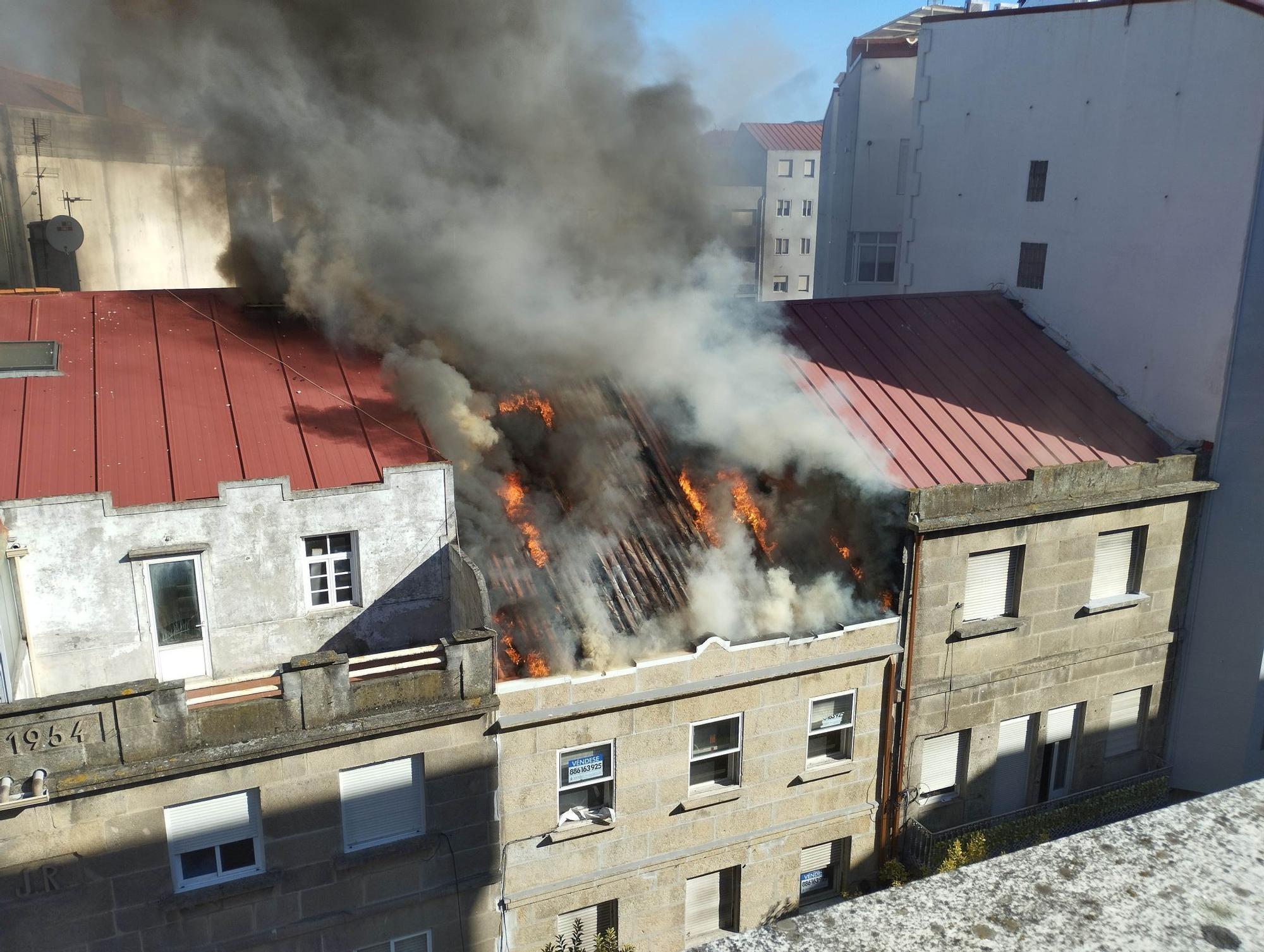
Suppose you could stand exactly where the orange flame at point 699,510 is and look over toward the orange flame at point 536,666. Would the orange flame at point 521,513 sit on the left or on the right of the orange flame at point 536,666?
right

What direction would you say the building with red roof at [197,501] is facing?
toward the camera

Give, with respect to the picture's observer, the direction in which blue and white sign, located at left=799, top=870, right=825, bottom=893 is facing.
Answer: facing the viewer and to the right of the viewer

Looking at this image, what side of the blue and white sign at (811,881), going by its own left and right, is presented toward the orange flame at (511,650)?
right

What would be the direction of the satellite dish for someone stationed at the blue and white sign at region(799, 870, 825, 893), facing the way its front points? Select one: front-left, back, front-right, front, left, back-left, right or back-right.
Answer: back-right

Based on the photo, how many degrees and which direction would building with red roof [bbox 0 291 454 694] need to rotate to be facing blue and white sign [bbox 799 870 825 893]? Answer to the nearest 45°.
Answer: approximately 90° to its left

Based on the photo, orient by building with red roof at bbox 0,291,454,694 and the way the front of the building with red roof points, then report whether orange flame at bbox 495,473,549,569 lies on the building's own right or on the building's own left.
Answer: on the building's own left

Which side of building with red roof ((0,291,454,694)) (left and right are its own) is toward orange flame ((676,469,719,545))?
left

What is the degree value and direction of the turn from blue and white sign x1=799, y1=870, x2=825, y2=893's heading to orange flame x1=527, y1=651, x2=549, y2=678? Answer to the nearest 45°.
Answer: approximately 90° to its right

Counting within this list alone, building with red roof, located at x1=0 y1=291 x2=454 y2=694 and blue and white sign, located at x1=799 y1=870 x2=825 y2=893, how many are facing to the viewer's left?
0

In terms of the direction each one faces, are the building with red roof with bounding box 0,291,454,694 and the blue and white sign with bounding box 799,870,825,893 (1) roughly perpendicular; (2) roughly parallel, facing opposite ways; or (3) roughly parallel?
roughly parallel

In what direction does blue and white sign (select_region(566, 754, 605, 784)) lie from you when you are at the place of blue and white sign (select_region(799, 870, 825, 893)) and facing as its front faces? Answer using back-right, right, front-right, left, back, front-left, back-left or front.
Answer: right

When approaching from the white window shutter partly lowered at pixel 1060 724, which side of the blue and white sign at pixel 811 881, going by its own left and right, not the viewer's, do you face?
left

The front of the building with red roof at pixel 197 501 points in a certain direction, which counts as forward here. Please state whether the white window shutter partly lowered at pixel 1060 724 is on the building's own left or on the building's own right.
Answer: on the building's own left

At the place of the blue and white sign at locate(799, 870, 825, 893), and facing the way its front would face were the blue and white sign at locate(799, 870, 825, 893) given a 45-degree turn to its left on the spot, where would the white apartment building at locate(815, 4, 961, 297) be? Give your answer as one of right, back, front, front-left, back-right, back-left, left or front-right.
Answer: left
